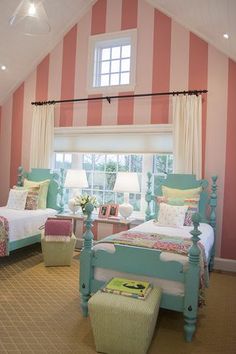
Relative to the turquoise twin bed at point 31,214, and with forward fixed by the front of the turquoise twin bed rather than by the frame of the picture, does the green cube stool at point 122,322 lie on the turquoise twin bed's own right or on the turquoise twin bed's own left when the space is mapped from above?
on the turquoise twin bed's own left

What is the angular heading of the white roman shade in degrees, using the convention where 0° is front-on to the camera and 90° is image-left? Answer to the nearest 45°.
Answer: approximately 0°

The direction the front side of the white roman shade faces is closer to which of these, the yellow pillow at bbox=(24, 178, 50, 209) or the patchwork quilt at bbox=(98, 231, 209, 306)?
the patchwork quilt

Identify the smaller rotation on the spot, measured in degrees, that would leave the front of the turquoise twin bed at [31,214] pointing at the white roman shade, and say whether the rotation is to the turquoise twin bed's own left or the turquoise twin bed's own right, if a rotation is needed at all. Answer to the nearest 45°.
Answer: approximately 135° to the turquoise twin bed's own left

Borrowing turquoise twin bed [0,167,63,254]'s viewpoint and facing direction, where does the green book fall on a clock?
The green book is roughly at 10 o'clock from the turquoise twin bed.

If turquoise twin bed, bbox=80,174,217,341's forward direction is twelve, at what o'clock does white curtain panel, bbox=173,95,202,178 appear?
The white curtain panel is roughly at 5 o'clock from the turquoise twin bed.

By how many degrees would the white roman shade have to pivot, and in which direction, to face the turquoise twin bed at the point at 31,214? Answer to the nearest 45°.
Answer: approximately 90° to its right

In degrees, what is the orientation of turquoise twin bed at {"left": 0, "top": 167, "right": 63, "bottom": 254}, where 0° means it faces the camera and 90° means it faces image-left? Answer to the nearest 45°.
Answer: approximately 45°

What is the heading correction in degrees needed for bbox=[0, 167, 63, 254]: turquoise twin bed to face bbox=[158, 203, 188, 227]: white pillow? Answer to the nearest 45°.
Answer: approximately 90° to its left

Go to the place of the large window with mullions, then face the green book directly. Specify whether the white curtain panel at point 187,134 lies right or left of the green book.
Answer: left

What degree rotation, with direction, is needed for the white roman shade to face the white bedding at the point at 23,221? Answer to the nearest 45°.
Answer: approximately 45° to its right

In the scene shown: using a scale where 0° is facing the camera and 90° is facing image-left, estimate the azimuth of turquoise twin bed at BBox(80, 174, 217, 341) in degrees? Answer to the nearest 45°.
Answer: approximately 45°

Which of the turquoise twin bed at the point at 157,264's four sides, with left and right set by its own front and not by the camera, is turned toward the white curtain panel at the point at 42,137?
right

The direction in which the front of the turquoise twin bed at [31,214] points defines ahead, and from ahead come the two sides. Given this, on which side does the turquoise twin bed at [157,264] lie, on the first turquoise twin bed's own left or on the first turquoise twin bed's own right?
on the first turquoise twin bed's own left
